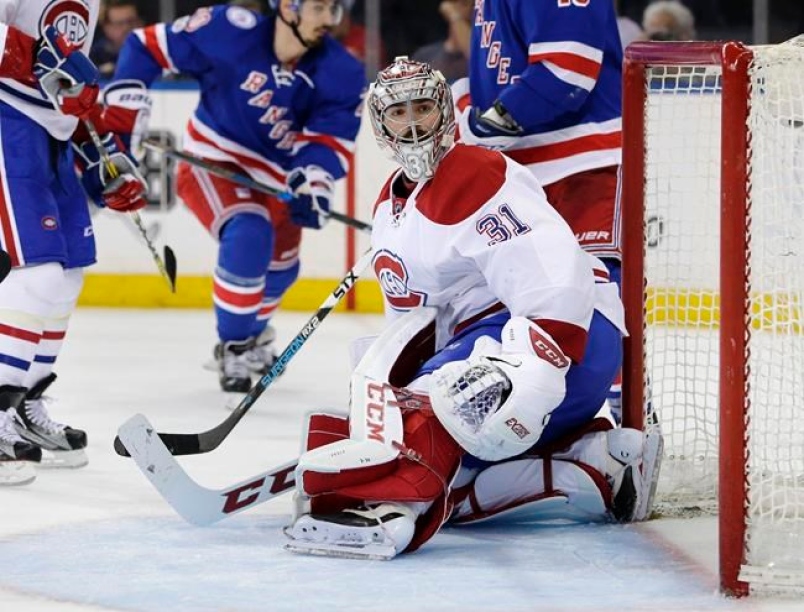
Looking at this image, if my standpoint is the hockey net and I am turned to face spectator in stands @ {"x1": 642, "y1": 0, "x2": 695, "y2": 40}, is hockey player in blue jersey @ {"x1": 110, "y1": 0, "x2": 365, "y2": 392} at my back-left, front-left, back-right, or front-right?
front-left

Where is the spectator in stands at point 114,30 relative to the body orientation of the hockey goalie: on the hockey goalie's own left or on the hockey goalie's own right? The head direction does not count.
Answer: on the hockey goalie's own right

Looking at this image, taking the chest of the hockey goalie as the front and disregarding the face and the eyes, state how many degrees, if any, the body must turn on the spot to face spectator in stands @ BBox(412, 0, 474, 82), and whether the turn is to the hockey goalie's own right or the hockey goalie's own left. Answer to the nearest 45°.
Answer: approximately 135° to the hockey goalie's own right

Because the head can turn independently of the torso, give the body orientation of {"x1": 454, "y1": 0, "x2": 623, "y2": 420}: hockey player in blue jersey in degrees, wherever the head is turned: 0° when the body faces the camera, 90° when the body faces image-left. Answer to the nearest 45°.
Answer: approximately 45°

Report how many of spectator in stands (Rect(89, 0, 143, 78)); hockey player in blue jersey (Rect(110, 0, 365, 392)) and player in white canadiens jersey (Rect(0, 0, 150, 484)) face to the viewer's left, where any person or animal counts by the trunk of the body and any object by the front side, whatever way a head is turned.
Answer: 0

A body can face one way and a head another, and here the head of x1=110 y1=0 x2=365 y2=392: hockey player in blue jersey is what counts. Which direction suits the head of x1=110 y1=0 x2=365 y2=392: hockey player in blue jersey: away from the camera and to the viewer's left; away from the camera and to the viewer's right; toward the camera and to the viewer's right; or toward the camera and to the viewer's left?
toward the camera and to the viewer's right

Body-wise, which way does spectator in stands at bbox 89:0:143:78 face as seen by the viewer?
toward the camera

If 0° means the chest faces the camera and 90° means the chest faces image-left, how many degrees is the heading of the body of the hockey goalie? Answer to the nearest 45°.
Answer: approximately 45°

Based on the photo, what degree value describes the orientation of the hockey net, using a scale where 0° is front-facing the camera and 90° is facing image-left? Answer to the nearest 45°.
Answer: approximately 90°

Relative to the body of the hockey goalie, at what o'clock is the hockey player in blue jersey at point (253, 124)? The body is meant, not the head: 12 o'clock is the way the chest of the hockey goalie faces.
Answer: The hockey player in blue jersey is roughly at 4 o'clock from the hockey goalie.

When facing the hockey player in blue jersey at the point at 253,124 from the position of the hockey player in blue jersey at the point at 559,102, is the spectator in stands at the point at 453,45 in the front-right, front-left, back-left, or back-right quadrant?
front-right

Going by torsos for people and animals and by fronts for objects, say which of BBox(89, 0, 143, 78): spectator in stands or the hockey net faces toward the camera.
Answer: the spectator in stands

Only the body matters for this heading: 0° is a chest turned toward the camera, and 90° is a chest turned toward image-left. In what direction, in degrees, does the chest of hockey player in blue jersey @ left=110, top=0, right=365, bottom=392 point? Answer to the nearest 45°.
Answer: approximately 315°

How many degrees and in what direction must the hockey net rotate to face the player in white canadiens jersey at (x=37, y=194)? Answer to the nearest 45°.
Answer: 0° — it already faces them
